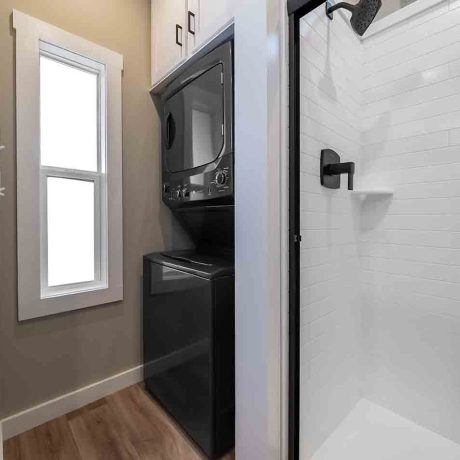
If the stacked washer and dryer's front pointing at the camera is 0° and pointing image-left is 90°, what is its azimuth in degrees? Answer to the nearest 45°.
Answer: approximately 45°

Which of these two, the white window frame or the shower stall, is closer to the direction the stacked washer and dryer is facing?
the white window frame

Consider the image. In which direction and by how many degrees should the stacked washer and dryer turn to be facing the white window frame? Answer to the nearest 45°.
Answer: approximately 45° to its right

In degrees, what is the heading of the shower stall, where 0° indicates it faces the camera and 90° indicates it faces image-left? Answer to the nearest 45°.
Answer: approximately 45°
